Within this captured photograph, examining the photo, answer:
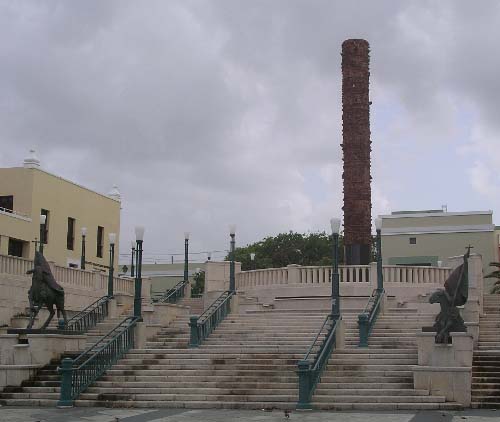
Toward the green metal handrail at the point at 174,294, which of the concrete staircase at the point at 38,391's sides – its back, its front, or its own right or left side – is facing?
back

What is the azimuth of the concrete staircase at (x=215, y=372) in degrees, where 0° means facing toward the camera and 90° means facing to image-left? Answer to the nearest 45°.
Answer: approximately 0°

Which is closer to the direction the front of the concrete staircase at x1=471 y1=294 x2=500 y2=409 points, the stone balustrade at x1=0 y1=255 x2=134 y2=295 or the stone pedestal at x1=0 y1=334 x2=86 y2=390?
the stone pedestal

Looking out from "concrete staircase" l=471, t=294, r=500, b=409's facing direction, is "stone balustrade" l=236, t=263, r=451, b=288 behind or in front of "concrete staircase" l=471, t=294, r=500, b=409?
behind

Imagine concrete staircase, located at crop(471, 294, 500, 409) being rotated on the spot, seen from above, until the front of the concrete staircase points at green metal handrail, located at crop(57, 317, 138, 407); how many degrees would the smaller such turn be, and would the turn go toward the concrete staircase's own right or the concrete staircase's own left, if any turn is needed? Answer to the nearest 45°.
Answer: approximately 90° to the concrete staircase's own right

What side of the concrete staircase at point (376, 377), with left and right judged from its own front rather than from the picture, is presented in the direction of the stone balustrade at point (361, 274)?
back

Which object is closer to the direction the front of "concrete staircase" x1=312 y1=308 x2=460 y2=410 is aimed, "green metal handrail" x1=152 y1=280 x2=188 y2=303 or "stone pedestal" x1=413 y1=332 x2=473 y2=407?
the stone pedestal
